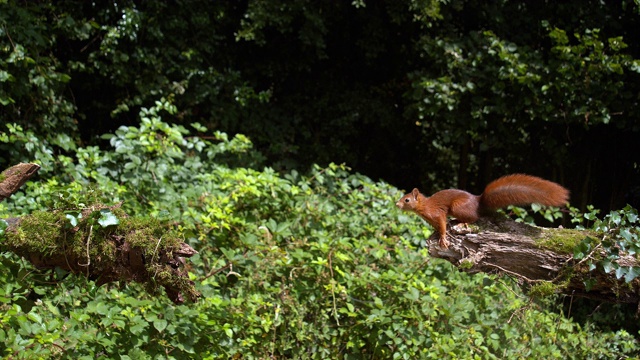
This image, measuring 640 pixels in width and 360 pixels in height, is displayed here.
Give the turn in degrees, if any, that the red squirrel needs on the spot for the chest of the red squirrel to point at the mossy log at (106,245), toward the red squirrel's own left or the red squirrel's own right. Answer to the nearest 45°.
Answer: approximately 45° to the red squirrel's own left

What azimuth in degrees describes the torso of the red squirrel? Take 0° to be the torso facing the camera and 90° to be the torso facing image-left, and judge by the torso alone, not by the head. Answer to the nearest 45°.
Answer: approximately 90°
